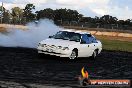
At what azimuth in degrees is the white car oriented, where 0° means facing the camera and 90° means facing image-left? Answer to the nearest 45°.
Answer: approximately 45°
